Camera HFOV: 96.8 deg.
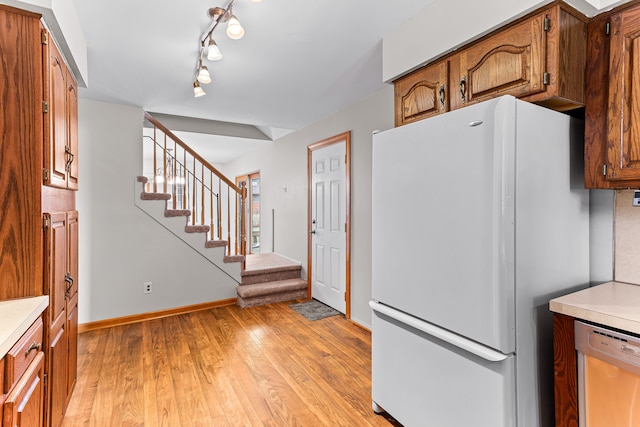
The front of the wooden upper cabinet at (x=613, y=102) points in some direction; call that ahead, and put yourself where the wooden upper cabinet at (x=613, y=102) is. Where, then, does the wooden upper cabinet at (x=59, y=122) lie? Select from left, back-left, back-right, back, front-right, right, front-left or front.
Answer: front

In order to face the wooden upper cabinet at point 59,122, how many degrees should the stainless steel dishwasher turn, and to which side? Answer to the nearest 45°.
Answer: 0° — it already faces it

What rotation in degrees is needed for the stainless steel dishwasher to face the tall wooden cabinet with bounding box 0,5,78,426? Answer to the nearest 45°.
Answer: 0° — it already faces it

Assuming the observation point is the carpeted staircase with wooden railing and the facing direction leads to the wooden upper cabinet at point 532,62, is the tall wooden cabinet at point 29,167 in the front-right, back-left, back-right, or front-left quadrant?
front-right

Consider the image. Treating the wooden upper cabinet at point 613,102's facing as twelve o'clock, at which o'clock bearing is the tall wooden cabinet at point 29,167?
The tall wooden cabinet is roughly at 12 o'clock from the wooden upper cabinet.

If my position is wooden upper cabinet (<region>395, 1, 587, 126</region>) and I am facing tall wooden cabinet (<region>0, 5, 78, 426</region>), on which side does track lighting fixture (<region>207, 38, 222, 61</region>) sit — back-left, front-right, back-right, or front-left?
front-right

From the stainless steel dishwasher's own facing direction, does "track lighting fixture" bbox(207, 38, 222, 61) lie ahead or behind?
ahead

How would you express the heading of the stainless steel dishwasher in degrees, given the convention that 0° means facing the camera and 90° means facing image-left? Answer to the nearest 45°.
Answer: approximately 45°

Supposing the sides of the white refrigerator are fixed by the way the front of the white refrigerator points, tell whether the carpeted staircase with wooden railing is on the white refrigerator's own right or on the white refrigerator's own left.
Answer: on the white refrigerator's own right

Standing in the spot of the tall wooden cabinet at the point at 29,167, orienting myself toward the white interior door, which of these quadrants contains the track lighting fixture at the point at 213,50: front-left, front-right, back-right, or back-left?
front-right

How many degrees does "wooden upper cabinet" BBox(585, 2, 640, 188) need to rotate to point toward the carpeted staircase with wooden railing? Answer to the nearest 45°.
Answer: approximately 45° to its right
